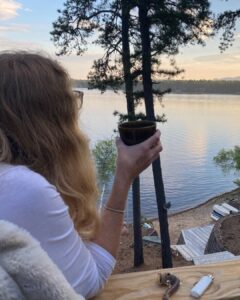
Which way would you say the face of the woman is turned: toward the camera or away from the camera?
away from the camera

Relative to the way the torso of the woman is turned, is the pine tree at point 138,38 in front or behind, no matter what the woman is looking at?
in front

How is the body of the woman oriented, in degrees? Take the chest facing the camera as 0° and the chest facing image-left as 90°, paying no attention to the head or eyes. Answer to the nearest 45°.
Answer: approximately 225°
